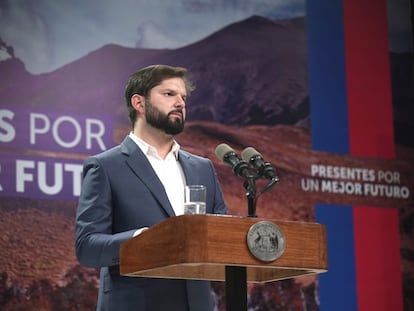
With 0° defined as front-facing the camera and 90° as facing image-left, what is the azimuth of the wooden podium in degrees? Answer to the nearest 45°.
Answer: approximately 315°

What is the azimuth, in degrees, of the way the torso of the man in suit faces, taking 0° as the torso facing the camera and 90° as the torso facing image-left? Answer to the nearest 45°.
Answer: approximately 315°

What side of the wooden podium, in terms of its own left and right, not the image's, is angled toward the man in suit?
back
